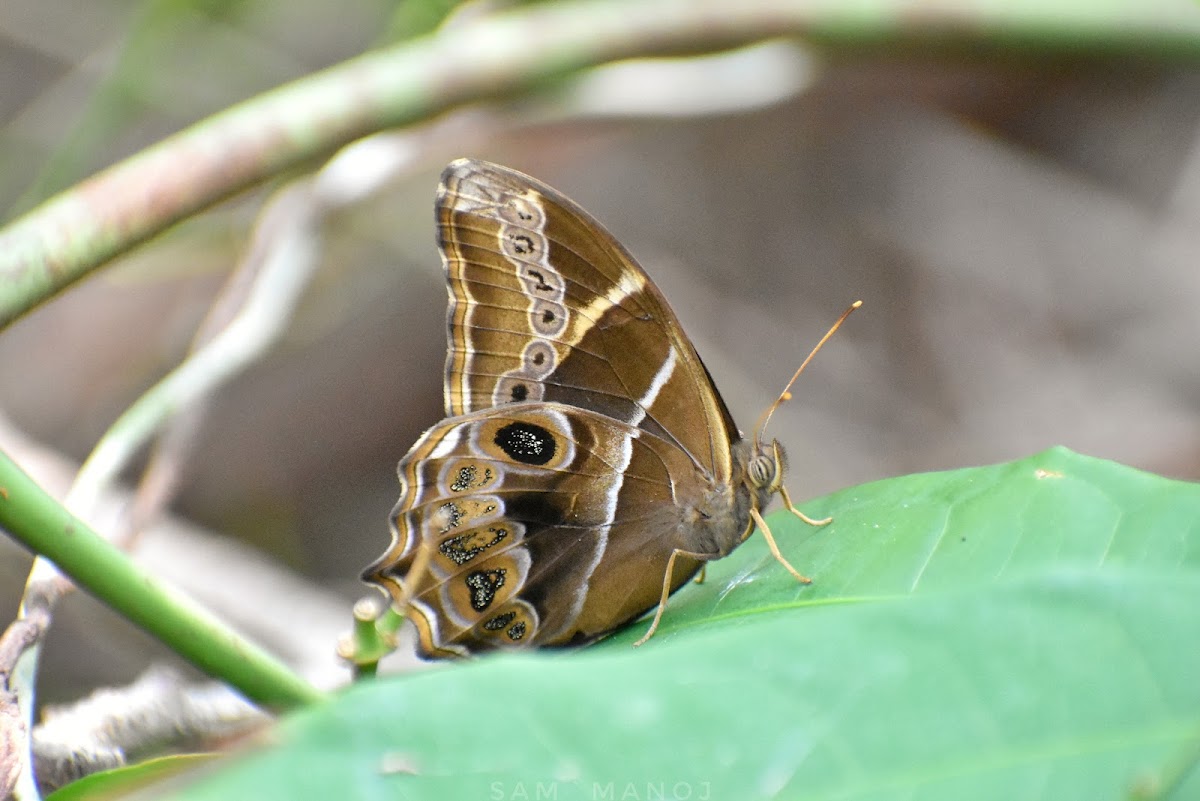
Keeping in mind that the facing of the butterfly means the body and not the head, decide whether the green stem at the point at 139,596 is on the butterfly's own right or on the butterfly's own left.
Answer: on the butterfly's own right

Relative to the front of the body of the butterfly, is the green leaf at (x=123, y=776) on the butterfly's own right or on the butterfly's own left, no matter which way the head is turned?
on the butterfly's own right

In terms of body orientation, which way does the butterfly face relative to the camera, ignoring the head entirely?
to the viewer's right
